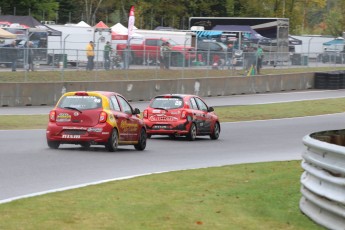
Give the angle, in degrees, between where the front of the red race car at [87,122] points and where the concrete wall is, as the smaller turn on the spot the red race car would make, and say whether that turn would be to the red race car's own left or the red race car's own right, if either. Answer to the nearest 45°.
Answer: approximately 45° to the red race car's own left

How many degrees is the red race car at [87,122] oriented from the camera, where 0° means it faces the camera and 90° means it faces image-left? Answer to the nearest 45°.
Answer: approximately 225°

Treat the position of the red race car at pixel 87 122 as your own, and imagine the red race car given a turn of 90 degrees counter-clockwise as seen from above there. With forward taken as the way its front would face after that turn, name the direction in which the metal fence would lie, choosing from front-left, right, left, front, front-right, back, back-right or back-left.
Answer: front-right

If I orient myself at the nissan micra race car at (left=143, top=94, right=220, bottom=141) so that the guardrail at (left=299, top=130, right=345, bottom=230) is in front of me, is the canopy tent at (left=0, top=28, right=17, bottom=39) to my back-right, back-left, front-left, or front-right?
back-right

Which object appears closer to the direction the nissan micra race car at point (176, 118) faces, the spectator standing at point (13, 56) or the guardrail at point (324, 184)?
the spectator standing

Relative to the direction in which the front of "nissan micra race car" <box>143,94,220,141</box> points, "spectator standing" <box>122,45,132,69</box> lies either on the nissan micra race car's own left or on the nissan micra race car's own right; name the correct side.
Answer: on the nissan micra race car's own left

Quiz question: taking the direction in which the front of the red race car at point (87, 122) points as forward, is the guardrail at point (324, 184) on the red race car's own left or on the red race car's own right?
on the red race car's own right

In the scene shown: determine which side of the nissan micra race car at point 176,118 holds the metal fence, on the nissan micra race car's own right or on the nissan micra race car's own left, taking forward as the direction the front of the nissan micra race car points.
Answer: on the nissan micra race car's own left

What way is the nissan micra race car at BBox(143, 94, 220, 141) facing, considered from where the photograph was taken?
facing away from the viewer and to the right of the viewer
